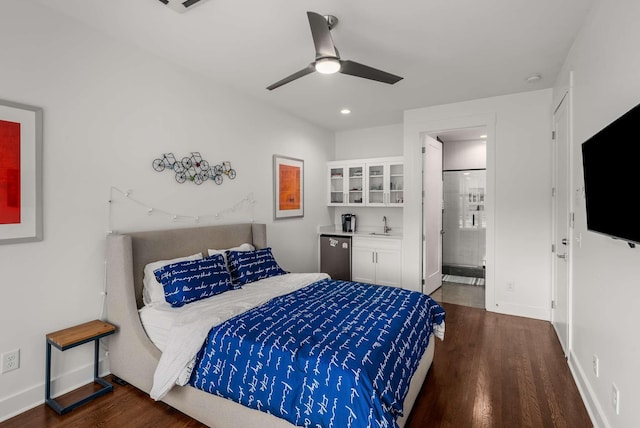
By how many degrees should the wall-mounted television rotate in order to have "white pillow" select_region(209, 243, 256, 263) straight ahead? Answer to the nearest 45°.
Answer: approximately 45° to its right

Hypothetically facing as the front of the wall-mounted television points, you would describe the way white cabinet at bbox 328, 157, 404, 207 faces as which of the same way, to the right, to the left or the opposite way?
to the left

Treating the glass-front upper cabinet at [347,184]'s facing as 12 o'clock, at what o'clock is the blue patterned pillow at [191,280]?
The blue patterned pillow is roughly at 1 o'clock from the glass-front upper cabinet.

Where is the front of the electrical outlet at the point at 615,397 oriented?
to the viewer's left

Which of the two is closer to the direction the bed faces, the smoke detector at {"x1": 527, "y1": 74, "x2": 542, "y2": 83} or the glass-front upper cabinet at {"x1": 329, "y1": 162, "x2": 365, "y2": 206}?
the smoke detector

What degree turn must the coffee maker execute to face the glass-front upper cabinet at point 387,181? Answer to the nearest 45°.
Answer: approximately 45° to its left

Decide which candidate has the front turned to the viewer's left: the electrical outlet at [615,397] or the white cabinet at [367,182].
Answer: the electrical outlet
